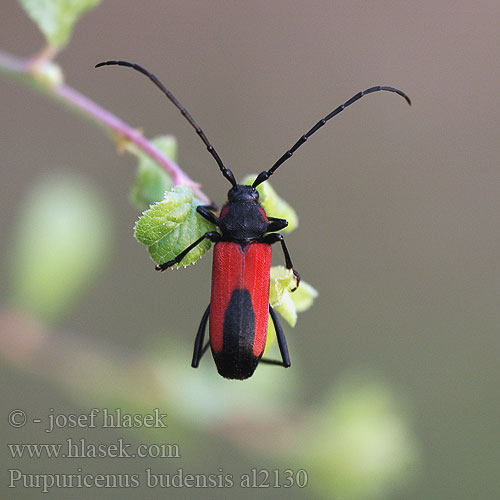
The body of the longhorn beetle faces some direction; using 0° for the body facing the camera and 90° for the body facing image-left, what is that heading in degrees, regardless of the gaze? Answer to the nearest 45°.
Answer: approximately 180°
